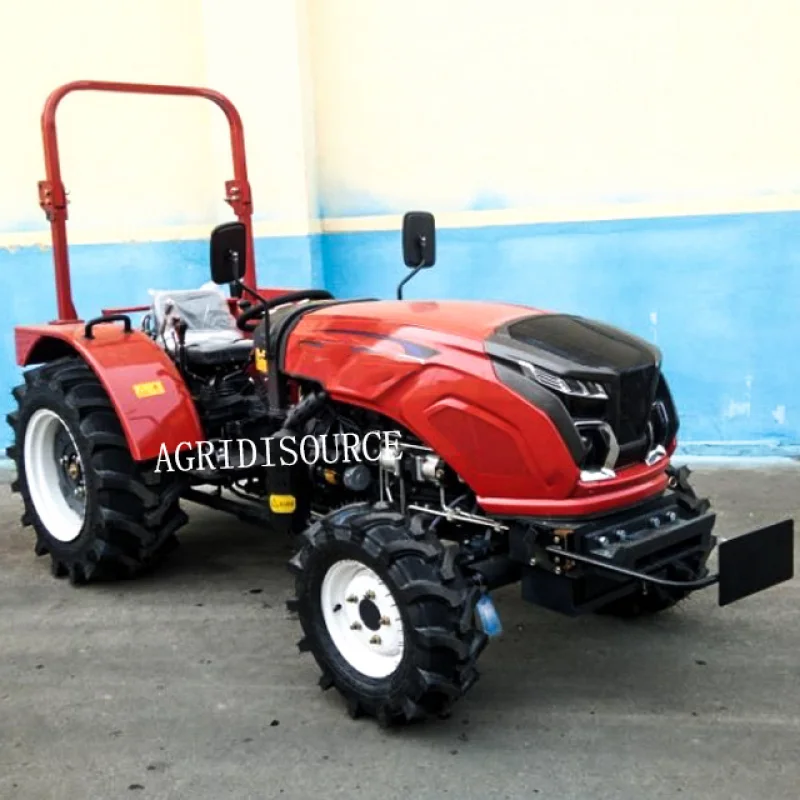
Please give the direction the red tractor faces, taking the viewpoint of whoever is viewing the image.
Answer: facing the viewer and to the right of the viewer
